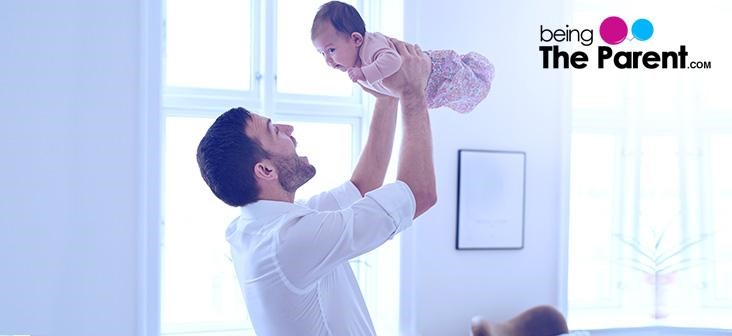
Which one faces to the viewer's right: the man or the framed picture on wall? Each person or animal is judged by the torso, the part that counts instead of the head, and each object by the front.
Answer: the man

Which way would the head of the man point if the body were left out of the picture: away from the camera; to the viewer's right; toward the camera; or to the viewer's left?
to the viewer's right

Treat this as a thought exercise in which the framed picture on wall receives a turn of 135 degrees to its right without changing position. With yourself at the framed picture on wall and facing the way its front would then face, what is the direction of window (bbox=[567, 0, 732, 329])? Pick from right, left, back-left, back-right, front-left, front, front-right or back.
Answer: right

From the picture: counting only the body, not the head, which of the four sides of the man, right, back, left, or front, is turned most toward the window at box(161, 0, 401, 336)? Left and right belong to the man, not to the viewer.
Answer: left

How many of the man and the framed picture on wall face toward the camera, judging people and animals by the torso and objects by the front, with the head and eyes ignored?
1

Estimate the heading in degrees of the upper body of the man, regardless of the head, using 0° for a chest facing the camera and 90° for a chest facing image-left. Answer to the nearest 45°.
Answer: approximately 270°

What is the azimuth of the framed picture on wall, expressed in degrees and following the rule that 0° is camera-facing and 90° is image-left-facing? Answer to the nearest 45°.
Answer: approximately 0°

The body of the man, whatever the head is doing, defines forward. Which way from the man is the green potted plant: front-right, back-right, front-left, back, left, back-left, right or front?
front-left

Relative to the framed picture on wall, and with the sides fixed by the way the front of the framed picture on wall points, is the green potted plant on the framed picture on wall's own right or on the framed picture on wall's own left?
on the framed picture on wall's own left

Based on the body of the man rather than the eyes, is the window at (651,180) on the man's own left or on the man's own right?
on the man's own left
